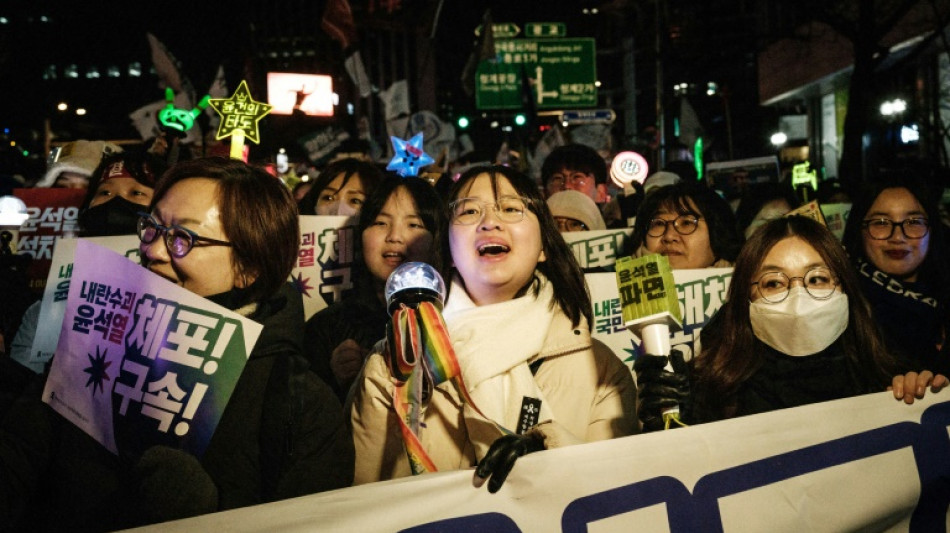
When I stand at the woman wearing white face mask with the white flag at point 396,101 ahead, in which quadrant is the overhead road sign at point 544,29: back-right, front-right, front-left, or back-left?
front-right

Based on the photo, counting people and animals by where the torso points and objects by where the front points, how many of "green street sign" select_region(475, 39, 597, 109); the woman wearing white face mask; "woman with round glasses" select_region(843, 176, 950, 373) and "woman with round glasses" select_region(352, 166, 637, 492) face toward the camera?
4

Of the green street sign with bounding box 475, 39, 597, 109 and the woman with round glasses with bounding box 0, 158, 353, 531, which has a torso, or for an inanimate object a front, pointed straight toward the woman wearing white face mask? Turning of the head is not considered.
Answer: the green street sign

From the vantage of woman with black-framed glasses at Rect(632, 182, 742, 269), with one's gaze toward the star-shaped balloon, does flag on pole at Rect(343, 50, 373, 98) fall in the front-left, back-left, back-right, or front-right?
front-right

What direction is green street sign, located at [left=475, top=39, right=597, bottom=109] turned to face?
toward the camera

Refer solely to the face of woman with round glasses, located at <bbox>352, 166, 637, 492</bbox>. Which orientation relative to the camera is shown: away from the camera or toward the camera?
toward the camera

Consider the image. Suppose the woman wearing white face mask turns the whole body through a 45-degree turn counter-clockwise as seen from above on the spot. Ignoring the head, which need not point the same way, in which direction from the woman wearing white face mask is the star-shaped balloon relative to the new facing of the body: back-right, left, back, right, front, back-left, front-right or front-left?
back

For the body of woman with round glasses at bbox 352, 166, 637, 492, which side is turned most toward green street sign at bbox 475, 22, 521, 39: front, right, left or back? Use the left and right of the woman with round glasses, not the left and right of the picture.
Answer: back

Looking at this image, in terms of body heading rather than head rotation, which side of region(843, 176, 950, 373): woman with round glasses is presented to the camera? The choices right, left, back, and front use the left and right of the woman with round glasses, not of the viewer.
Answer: front

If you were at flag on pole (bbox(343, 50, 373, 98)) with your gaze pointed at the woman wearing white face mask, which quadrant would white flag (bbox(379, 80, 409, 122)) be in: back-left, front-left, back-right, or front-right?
front-left

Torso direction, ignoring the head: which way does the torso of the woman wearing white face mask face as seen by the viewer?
toward the camera

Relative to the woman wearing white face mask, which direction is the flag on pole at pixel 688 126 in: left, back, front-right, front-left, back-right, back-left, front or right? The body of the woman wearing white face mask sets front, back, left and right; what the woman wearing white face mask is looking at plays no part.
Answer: back

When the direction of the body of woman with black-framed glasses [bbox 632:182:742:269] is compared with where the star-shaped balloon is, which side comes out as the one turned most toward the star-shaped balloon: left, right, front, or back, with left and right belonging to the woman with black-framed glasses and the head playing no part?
right

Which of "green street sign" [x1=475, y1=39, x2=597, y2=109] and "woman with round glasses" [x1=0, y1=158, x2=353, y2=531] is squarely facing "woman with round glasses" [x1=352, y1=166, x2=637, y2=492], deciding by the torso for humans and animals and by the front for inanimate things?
the green street sign

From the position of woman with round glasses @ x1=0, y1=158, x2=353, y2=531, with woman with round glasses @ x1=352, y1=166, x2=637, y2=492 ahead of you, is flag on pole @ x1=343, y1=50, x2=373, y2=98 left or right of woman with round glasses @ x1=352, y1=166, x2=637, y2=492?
left

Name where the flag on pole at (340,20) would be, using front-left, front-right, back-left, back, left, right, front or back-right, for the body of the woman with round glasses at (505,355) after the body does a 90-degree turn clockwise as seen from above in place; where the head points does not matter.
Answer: right

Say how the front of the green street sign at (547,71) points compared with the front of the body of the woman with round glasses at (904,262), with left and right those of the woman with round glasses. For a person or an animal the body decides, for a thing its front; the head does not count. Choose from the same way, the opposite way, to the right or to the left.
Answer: the same way

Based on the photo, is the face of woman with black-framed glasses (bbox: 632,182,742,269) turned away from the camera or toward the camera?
toward the camera
